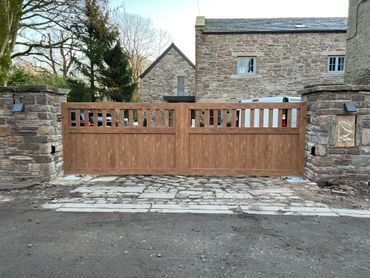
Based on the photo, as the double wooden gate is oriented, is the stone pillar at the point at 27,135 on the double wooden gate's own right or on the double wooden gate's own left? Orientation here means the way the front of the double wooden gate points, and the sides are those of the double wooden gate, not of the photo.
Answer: on the double wooden gate's own right

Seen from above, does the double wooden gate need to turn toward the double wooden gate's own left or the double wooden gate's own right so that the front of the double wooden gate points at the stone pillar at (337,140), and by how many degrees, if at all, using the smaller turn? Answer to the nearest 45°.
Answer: approximately 90° to the double wooden gate's own left

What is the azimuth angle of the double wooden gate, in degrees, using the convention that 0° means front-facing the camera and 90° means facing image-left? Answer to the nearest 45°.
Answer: approximately 0°

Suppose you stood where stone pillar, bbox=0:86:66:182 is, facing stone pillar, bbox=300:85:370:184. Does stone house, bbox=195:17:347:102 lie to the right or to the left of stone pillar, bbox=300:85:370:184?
left

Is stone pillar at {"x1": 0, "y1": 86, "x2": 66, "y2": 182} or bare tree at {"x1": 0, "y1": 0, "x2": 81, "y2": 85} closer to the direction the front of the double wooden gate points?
the stone pillar

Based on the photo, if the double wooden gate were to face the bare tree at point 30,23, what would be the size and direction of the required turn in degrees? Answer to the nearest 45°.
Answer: approximately 135° to its right

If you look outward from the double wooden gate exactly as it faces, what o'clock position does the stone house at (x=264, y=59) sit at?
The stone house is roughly at 7 o'clock from the double wooden gate.

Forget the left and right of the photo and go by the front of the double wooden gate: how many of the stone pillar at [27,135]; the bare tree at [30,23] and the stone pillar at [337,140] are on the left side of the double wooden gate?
1
